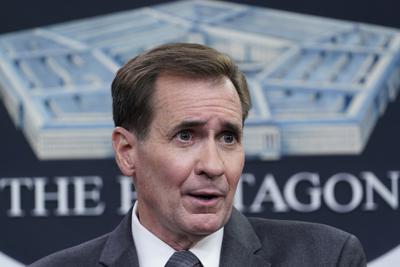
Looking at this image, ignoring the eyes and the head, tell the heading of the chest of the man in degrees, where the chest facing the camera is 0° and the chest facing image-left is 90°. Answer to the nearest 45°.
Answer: approximately 0°

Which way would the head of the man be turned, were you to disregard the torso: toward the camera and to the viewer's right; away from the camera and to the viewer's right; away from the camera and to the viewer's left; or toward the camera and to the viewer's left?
toward the camera and to the viewer's right
